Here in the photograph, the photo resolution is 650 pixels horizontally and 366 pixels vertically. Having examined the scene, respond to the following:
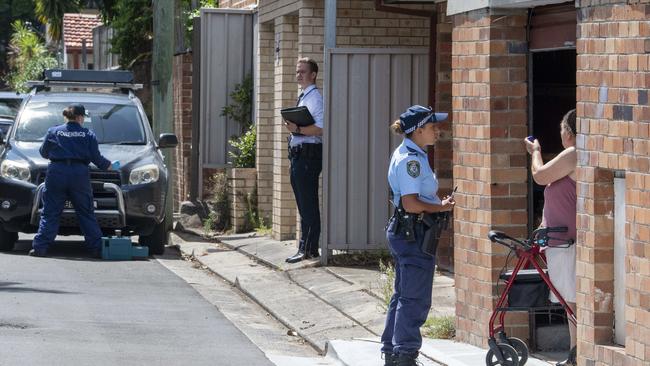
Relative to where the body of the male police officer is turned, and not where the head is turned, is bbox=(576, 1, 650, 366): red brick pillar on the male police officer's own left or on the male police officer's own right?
on the male police officer's own left

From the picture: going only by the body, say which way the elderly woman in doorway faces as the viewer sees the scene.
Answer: to the viewer's left

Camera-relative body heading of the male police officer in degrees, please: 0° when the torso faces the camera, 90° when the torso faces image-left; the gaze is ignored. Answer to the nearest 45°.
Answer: approximately 45°

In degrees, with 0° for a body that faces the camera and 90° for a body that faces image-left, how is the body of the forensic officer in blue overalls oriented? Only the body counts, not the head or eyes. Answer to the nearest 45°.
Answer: approximately 180°

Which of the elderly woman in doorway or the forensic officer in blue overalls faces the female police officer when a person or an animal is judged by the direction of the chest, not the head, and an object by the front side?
the elderly woman in doorway

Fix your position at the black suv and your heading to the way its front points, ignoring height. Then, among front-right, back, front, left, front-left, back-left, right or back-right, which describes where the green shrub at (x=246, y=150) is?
back-left

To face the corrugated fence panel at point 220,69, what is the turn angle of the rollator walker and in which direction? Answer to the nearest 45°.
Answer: approximately 90° to its right

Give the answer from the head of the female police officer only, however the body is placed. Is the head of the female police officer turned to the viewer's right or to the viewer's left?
to the viewer's right

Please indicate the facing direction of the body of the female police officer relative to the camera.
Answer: to the viewer's right

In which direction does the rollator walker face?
to the viewer's left

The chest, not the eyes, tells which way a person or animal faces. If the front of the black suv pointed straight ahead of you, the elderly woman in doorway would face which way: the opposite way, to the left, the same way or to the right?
to the right

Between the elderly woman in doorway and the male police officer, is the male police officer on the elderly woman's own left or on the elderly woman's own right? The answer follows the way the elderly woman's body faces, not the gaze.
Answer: on the elderly woman's own right
